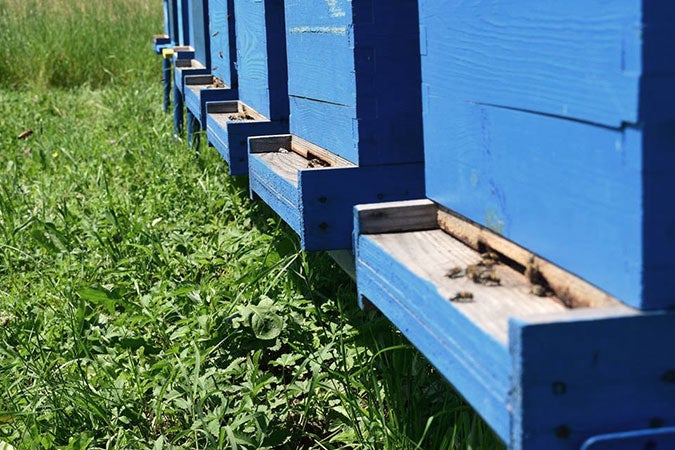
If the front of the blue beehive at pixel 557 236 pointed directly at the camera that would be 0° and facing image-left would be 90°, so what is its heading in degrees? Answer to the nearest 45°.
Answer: approximately 45°

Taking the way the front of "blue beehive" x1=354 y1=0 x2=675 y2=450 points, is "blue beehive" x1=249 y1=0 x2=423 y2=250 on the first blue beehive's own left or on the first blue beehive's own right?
on the first blue beehive's own right

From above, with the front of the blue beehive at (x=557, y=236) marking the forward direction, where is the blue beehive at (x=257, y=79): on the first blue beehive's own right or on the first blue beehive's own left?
on the first blue beehive's own right
